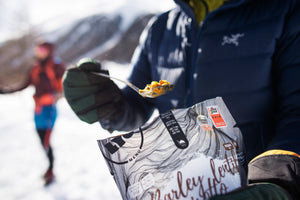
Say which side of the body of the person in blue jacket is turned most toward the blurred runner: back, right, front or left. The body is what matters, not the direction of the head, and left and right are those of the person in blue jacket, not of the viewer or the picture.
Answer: right

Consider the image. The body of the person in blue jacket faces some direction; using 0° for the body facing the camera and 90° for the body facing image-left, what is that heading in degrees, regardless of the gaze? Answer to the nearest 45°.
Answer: approximately 45°
